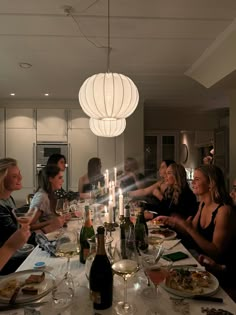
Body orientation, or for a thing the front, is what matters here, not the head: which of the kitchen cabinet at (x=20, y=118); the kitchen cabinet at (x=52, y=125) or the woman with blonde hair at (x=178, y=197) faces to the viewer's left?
the woman with blonde hair

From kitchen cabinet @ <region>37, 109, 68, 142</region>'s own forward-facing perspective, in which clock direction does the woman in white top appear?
The woman in white top is roughly at 12 o'clock from the kitchen cabinet.

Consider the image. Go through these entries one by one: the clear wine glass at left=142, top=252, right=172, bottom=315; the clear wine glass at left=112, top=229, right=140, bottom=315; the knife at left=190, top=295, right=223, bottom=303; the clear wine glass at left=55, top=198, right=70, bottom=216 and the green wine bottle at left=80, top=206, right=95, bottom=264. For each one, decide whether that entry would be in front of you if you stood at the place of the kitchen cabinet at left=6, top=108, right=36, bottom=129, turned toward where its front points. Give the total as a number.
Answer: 5

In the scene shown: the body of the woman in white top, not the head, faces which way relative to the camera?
to the viewer's right

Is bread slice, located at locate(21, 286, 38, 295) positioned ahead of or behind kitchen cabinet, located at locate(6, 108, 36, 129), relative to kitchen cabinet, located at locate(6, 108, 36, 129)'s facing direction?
ahead

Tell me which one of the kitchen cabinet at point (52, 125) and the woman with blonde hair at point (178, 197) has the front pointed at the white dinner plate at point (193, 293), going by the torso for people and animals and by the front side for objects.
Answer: the kitchen cabinet

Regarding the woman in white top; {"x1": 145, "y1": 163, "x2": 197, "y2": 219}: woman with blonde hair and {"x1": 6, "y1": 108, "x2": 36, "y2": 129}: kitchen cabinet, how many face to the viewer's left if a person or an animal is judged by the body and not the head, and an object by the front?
1

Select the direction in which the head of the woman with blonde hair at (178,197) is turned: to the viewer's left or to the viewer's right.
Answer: to the viewer's left

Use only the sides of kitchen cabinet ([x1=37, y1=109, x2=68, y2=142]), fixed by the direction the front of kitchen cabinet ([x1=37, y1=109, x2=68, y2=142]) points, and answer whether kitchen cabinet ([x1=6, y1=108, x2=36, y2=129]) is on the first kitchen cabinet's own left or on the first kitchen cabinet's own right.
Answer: on the first kitchen cabinet's own right

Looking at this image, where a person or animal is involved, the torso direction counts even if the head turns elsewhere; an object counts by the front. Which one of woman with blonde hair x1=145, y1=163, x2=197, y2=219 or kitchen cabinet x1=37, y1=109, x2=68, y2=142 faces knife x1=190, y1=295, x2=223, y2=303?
the kitchen cabinet

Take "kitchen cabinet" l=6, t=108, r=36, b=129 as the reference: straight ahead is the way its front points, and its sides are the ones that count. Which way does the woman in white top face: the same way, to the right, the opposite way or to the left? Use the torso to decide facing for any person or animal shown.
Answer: to the left

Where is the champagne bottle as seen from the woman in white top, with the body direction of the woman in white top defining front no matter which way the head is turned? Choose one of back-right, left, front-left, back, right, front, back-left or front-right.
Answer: right

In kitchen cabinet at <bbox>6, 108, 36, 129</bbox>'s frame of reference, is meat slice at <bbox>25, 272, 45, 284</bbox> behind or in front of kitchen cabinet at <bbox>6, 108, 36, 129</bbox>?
in front

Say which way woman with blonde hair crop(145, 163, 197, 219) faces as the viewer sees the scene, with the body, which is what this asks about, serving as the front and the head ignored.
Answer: to the viewer's left
